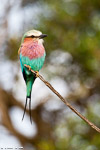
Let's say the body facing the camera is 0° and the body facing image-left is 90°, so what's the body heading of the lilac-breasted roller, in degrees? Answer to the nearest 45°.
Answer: approximately 315°
